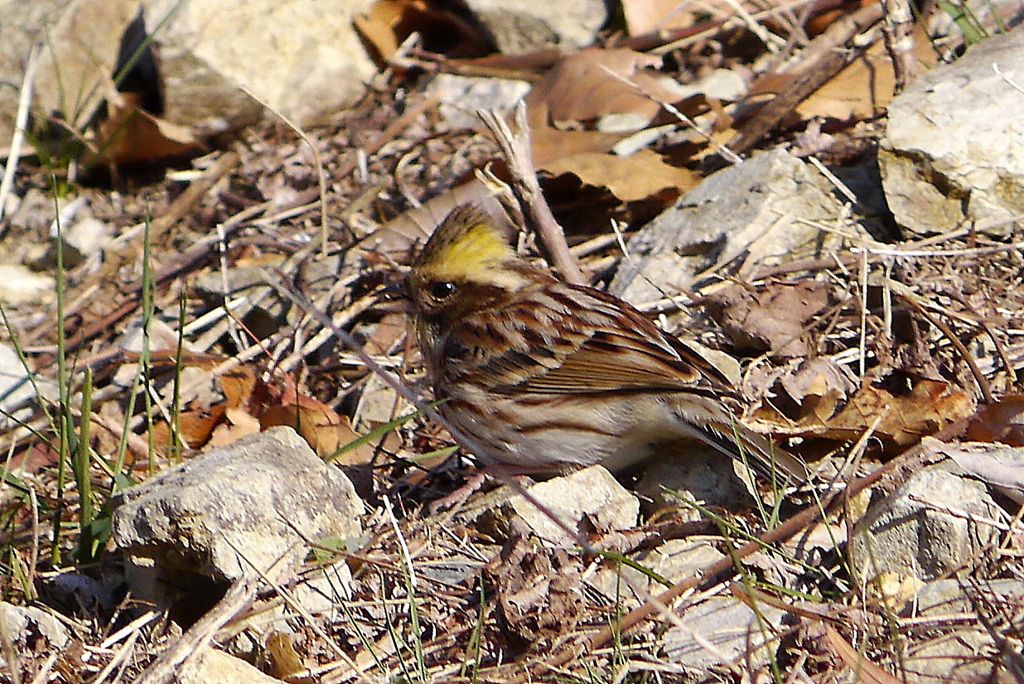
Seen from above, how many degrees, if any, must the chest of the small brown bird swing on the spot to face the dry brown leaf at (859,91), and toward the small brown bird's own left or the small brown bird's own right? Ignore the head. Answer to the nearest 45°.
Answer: approximately 135° to the small brown bird's own right

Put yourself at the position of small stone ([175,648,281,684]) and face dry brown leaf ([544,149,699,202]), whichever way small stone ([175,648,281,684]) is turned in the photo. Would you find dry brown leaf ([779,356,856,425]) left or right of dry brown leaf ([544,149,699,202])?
right

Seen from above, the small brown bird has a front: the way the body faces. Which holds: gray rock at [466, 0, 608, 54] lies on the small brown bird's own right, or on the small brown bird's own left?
on the small brown bird's own right

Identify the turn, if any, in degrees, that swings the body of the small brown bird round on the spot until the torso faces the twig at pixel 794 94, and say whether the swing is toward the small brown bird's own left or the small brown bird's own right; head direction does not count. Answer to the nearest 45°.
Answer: approximately 135° to the small brown bird's own right

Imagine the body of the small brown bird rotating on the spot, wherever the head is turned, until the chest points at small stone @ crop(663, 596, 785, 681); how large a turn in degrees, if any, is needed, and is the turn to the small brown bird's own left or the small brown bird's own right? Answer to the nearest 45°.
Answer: approximately 90° to the small brown bird's own left

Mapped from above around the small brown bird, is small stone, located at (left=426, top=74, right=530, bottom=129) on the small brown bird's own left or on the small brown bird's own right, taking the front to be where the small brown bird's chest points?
on the small brown bird's own right

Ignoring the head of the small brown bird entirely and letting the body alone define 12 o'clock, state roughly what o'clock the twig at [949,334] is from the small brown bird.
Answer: The twig is roughly at 6 o'clock from the small brown bird.

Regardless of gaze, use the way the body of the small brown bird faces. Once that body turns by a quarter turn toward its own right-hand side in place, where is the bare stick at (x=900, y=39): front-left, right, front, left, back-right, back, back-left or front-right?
front-right

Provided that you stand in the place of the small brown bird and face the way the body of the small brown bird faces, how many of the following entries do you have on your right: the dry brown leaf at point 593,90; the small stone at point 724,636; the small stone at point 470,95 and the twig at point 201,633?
2

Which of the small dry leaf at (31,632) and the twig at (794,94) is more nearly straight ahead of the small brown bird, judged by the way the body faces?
the small dry leaf

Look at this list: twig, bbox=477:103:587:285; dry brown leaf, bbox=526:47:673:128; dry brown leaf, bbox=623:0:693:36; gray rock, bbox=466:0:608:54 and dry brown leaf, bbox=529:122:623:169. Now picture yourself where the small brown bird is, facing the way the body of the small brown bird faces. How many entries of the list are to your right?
5

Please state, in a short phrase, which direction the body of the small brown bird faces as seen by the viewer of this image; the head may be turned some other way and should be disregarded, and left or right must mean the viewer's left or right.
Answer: facing to the left of the viewer

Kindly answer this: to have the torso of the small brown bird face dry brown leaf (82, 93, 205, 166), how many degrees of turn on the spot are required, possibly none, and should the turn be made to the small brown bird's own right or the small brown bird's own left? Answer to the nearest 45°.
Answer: approximately 45° to the small brown bird's own right

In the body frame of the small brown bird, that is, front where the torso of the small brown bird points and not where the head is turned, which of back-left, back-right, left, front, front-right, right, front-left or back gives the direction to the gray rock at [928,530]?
back-left

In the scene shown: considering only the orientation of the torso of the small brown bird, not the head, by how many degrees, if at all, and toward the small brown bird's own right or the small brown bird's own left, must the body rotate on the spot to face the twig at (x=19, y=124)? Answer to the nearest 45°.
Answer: approximately 45° to the small brown bird's own right

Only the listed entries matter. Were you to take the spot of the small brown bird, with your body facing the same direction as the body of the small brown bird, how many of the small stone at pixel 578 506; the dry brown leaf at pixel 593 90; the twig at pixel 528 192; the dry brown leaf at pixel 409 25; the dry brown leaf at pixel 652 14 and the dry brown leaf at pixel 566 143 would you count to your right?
5
